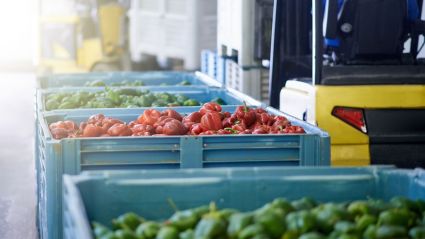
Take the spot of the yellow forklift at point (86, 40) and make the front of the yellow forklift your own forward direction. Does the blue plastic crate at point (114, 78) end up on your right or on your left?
on your right

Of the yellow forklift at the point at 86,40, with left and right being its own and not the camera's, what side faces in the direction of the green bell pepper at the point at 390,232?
right

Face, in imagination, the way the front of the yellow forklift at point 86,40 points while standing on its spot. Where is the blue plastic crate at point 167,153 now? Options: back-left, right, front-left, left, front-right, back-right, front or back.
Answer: right

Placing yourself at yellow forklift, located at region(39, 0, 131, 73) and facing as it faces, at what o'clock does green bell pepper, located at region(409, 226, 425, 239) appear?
The green bell pepper is roughly at 3 o'clock from the yellow forklift.

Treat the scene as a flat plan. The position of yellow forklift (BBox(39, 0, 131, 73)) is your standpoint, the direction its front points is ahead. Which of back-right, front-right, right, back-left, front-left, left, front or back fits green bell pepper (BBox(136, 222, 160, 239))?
right

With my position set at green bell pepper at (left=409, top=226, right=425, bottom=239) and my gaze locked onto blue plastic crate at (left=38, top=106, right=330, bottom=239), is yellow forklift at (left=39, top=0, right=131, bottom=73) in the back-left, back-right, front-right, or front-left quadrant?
front-right
